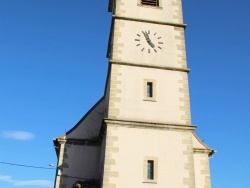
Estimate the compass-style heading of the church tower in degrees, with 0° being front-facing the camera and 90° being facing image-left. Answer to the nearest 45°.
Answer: approximately 0°
